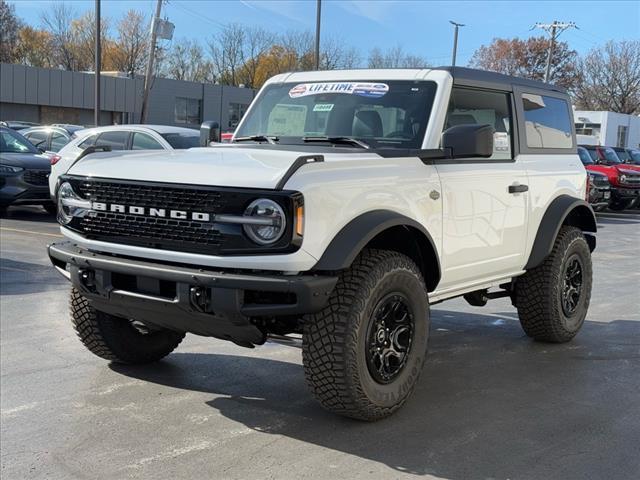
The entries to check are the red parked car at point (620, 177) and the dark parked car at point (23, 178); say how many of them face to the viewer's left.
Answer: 0

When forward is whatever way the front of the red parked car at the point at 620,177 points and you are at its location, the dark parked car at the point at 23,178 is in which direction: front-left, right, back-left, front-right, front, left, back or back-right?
right

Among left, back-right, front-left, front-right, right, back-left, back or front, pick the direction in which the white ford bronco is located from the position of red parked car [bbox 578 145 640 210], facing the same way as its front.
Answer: front-right

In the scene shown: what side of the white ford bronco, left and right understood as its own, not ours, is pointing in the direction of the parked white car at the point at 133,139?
right

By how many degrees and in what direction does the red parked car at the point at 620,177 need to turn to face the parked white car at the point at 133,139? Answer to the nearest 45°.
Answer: approximately 90° to its right
